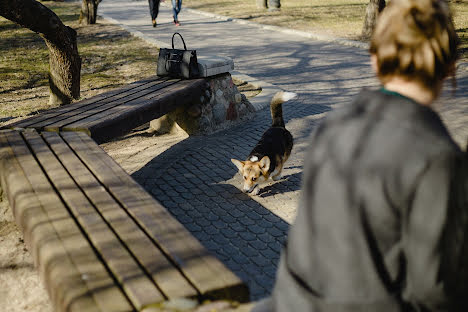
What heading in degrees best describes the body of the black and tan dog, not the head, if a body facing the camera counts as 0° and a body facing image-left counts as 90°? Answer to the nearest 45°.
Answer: approximately 45°

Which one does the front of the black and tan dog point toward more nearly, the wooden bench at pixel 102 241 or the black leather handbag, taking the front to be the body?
the wooden bench

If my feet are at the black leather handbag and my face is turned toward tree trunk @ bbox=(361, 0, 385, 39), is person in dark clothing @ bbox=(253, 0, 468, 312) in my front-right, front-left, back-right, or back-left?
back-right

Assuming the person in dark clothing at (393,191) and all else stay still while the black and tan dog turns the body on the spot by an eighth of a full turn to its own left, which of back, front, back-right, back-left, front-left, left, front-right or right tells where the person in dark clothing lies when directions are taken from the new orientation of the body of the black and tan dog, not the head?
front

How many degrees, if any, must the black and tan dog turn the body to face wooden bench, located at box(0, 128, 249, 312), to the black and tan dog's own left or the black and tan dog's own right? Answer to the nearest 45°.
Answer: approximately 45° to the black and tan dog's own left

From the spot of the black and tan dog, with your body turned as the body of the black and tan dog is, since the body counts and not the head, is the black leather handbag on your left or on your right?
on your right

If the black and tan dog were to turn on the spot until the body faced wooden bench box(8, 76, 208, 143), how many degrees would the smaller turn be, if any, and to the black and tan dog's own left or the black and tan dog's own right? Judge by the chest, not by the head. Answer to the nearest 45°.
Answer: approximately 45° to the black and tan dog's own right

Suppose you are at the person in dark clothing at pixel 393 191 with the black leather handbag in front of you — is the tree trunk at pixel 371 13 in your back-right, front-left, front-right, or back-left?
front-right

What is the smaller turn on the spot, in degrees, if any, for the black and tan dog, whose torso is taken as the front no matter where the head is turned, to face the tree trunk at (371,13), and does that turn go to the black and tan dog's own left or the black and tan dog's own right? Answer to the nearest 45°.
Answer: approximately 135° to the black and tan dog's own right

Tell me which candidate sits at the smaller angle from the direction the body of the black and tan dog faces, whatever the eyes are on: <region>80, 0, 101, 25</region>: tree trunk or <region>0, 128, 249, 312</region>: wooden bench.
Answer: the wooden bench
